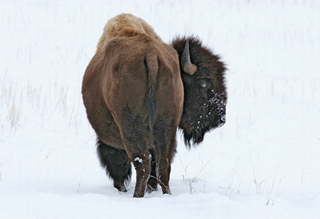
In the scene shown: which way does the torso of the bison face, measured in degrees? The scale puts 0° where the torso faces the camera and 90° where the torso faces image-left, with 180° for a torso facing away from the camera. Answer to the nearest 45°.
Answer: approximately 180°
